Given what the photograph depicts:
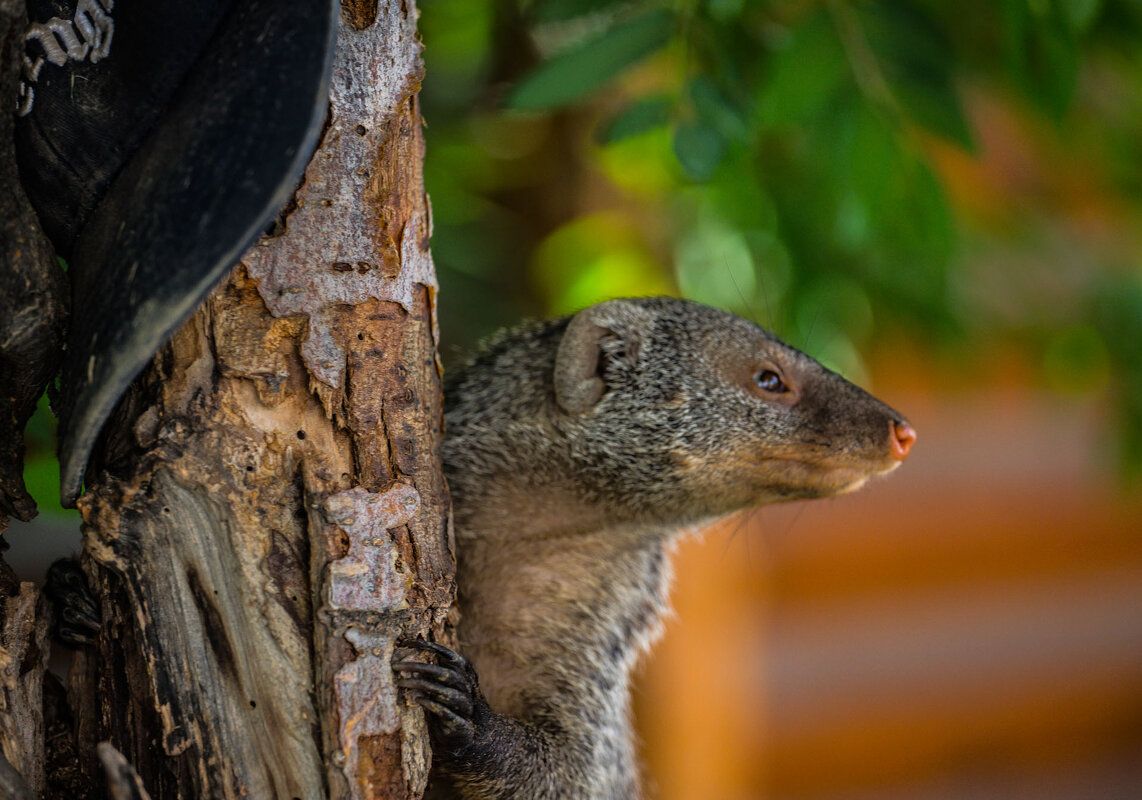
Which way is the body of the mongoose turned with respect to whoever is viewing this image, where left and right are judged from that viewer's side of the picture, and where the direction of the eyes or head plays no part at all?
facing to the right of the viewer

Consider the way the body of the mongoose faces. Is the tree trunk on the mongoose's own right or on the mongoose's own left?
on the mongoose's own right

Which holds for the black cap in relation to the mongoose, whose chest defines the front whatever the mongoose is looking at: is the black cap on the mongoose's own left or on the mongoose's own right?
on the mongoose's own right
